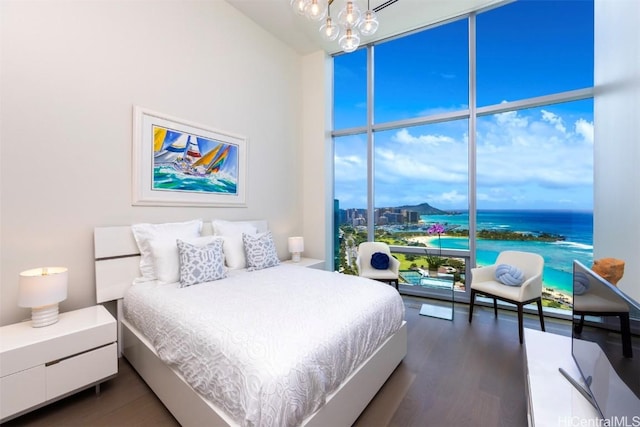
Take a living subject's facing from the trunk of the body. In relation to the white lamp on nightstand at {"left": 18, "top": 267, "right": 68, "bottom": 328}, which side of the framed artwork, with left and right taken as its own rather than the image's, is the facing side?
right

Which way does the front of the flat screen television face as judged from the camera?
facing to the left of the viewer

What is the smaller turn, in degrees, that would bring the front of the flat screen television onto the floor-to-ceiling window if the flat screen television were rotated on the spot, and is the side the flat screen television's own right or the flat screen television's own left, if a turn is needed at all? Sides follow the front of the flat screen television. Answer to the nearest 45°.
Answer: approximately 45° to the flat screen television's own right

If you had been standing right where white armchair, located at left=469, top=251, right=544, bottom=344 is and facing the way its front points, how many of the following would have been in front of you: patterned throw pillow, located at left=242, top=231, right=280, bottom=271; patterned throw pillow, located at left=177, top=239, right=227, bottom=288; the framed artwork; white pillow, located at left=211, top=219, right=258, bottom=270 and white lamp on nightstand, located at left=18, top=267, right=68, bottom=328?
5

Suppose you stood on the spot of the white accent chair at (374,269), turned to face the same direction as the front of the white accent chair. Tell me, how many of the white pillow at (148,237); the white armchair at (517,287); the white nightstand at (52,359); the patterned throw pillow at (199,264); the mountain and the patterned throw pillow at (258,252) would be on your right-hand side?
4

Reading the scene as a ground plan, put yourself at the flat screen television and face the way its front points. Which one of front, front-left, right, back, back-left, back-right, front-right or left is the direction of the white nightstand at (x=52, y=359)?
front-left

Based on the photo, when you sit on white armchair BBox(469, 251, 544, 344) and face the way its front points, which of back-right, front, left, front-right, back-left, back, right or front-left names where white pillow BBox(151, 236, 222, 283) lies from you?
front

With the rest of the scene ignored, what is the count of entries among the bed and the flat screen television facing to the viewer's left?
1

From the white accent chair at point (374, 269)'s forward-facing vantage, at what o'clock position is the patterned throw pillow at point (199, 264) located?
The patterned throw pillow is roughly at 3 o'clock from the white accent chair.

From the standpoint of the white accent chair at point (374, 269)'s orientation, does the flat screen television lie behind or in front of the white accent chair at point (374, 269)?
in front

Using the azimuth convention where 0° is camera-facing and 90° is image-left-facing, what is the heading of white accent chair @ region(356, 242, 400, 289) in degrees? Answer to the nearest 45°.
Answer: approximately 315°
